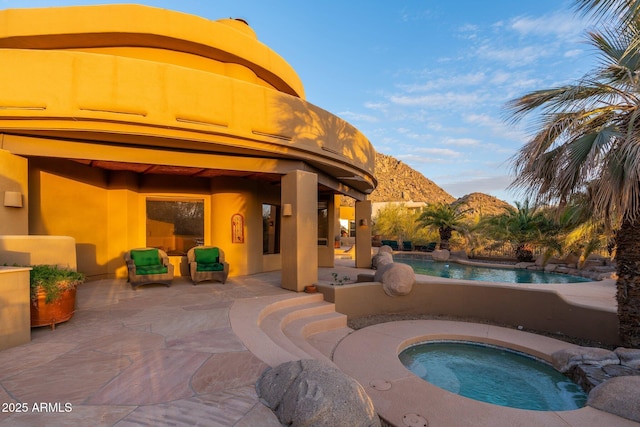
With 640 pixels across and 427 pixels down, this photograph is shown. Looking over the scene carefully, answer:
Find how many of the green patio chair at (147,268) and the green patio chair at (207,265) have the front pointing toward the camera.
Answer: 2

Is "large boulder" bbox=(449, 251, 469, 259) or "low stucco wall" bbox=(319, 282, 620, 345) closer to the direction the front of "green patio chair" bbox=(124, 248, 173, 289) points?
the low stucco wall

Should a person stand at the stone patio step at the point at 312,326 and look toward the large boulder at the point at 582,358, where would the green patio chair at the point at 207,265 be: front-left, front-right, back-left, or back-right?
back-left

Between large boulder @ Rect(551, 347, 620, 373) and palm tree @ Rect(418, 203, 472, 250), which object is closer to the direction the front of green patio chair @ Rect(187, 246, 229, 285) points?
the large boulder

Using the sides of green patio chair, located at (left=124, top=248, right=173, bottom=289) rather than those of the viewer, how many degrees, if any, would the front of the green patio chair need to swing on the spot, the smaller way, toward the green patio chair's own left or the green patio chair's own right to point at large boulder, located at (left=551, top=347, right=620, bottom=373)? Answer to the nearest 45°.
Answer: approximately 45° to the green patio chair's own left

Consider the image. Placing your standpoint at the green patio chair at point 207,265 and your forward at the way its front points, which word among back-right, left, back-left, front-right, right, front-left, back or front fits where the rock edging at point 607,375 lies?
front-left

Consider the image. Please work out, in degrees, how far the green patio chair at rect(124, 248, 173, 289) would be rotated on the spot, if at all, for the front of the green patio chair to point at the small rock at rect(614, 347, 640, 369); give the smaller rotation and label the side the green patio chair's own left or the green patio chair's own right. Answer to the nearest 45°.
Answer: approximately 45° to the green patio chair's own left

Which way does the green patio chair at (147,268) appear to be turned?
toward the camera

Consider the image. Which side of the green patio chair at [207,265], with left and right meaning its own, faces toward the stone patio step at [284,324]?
front

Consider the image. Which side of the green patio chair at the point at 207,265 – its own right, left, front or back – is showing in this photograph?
front

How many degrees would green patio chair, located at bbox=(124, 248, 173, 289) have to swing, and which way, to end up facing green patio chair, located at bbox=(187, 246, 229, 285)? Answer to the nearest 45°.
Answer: approximately 90° to its left

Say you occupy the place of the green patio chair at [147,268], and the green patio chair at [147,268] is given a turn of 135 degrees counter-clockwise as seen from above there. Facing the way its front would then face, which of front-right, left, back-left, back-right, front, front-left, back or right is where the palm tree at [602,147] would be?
right
